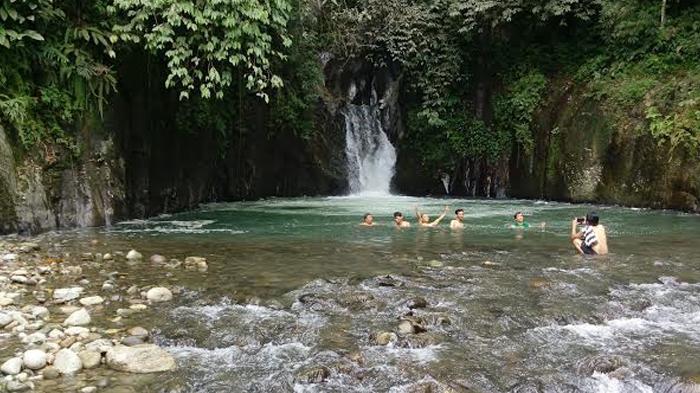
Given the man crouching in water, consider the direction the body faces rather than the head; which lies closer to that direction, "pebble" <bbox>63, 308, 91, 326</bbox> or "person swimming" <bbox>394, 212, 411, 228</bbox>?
the person swimming

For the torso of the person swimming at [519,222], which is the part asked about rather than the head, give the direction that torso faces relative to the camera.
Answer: toward the camera

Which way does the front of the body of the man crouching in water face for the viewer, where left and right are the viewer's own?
facing away from the viewer and to the left of the viewer

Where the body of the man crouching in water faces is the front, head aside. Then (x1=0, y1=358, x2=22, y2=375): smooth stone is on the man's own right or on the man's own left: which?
on the man's own left

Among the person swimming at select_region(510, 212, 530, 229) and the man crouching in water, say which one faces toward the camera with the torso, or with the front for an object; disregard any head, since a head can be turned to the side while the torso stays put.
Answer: the person swimming

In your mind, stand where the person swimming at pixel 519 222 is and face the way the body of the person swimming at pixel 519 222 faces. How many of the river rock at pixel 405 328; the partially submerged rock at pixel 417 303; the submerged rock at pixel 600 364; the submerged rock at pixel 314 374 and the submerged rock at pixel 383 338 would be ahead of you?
5

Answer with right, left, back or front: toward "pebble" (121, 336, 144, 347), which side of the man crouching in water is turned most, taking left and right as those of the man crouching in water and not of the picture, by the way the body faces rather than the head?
left

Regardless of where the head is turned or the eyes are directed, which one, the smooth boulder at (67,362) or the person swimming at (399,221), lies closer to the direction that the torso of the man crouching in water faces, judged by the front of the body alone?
the person swimming

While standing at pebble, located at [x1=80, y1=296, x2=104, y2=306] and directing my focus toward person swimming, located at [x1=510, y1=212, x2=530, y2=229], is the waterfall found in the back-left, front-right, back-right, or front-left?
front-left

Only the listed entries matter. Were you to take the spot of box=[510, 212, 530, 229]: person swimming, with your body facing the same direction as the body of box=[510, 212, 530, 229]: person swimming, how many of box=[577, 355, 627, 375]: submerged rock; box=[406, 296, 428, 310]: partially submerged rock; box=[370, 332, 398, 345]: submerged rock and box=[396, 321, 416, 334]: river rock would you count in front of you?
4

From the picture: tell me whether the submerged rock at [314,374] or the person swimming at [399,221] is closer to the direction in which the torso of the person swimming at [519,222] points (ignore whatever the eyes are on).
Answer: the submerged rock

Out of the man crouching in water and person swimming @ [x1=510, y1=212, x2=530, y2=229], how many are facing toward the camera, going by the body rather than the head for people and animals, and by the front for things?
1

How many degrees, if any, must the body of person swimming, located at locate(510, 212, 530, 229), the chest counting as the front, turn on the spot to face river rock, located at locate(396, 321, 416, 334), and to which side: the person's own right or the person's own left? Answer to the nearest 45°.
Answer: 0° — they already face it

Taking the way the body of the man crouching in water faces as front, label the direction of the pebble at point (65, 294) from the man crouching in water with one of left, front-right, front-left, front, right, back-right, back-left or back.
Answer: left
